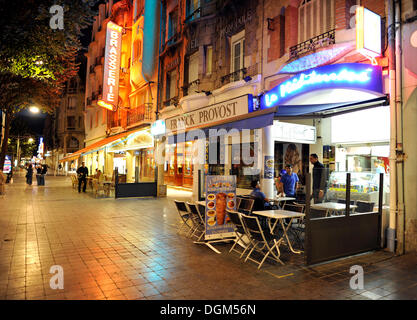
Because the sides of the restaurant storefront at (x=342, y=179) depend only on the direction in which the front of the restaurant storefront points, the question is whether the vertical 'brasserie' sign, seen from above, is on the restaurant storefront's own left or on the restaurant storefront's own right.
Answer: on the restaurant storefront's own right

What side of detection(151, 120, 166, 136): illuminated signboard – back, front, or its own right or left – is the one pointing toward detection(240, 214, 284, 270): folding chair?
front

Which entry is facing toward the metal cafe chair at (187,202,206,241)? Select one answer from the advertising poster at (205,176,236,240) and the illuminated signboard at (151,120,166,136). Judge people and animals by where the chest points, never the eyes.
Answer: the illuminated signboard

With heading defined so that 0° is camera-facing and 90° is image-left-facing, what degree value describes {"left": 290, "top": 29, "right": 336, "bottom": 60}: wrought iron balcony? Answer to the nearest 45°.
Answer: approximately 45°

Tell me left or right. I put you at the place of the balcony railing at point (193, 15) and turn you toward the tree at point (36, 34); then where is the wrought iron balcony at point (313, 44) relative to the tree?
left

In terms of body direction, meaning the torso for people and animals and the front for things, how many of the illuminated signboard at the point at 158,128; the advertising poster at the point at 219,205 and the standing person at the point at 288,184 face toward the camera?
3

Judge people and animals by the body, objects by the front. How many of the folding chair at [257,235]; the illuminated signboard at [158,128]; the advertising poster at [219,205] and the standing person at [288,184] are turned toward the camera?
3

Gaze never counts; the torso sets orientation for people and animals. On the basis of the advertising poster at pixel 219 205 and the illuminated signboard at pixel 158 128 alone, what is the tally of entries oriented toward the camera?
2

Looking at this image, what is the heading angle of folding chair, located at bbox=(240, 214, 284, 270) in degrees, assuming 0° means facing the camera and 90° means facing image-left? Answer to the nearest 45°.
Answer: approximately 225°

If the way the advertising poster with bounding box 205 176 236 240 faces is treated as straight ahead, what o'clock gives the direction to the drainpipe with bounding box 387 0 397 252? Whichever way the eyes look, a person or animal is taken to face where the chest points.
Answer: The drainpipe is roughly at 9 o'clock from the advertising poster.
